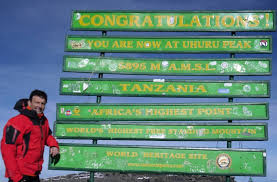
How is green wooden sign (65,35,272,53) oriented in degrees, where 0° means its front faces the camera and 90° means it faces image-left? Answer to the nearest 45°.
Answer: approximately 0°

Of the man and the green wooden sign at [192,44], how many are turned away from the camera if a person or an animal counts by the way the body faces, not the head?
0

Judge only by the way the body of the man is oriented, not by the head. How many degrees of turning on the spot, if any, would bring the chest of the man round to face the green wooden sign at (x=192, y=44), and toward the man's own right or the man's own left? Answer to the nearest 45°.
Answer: approximately 90° to the man's own left

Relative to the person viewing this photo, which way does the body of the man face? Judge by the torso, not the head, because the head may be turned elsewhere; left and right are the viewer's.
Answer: facing the viewer and to the right of the viewer

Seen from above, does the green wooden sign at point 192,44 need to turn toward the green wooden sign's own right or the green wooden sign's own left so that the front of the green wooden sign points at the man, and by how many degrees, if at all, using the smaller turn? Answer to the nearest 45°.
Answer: approximately 45° to the green wooden sign's own right

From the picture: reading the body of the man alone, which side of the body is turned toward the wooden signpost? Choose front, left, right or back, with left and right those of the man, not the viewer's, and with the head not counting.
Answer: left
